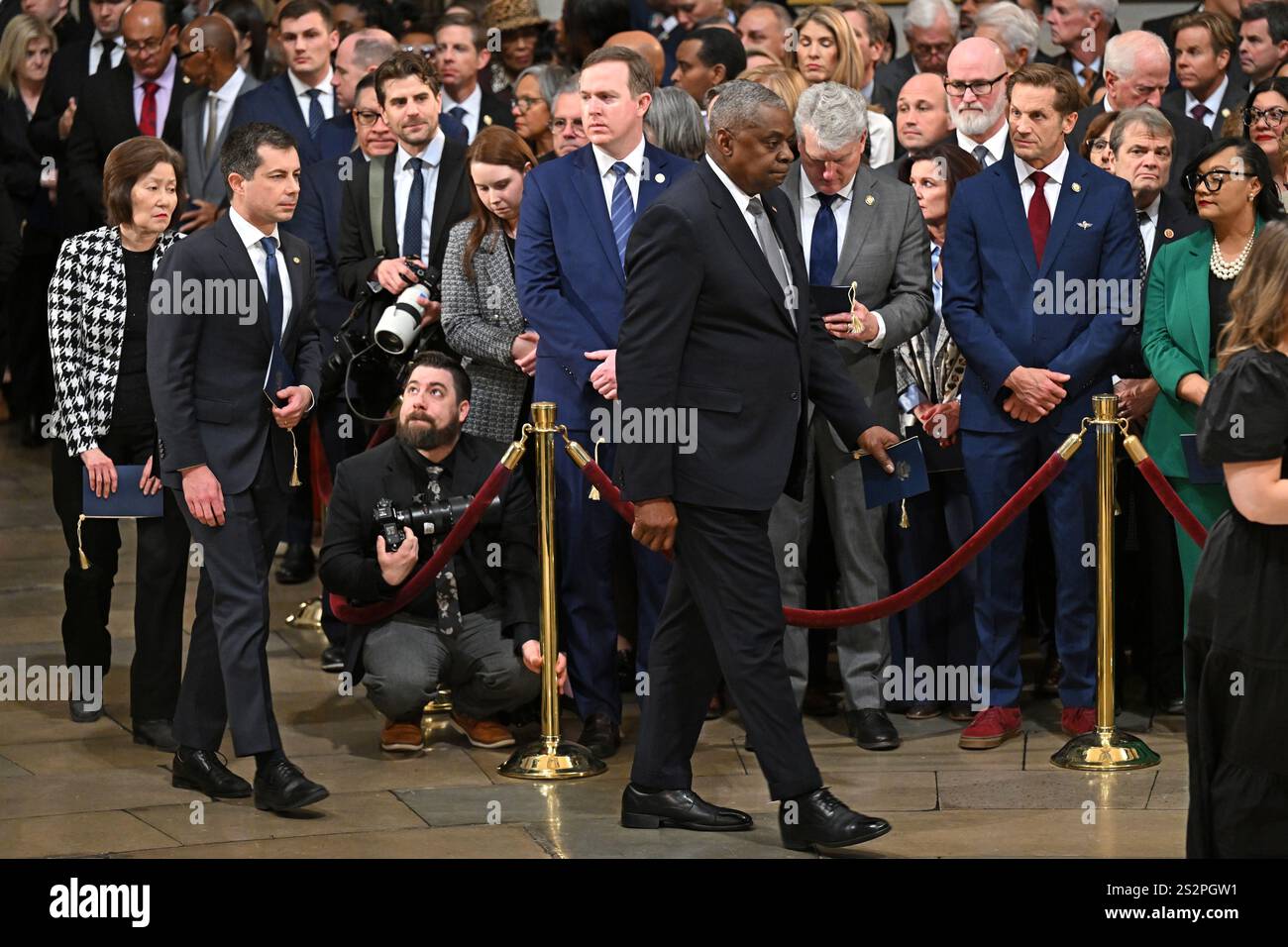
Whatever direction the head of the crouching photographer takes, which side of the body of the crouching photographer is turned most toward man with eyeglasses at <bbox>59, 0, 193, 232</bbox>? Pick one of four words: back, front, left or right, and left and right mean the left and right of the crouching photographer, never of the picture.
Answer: back

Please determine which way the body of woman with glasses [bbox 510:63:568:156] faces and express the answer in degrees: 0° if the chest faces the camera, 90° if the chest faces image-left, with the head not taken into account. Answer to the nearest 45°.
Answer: approximately 45°

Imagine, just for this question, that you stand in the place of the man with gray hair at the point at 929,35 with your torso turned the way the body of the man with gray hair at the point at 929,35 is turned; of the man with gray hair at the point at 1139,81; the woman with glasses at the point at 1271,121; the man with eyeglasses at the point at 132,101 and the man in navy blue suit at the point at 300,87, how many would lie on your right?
2

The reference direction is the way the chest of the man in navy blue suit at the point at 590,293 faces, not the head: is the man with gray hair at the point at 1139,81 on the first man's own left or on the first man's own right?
on the first man's own left

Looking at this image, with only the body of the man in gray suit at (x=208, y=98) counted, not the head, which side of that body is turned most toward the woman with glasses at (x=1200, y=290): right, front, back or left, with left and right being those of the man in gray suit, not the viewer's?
left

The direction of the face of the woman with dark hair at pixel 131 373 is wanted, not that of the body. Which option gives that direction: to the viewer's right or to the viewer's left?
to the viewer's right

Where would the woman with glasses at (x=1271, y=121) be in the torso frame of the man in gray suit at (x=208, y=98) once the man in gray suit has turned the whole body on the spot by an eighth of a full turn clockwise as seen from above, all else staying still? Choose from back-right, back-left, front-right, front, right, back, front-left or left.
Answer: back-left

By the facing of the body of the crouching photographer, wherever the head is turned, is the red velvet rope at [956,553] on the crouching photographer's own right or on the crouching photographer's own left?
on the crouching photographer's own left

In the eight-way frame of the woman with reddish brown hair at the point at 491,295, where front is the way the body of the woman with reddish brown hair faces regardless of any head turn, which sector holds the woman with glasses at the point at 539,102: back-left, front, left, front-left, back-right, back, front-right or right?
back-left
